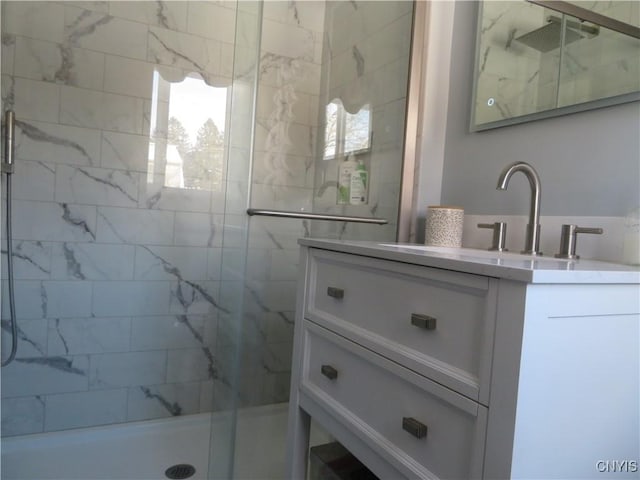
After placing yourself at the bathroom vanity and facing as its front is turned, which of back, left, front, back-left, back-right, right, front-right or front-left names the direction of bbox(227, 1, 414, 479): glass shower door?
right

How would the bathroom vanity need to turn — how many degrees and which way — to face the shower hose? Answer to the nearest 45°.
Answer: approximately 45° to its right

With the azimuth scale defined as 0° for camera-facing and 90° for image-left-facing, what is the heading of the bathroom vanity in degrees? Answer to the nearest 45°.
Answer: approximately 45°

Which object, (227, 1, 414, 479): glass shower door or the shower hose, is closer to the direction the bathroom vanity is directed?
the shower hose
